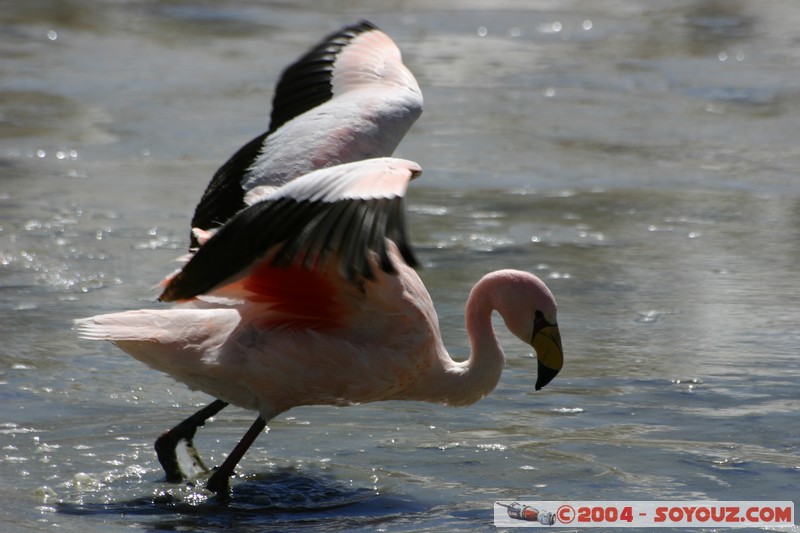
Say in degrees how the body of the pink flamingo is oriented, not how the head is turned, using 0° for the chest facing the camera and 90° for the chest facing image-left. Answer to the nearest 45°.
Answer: approximately 270°
